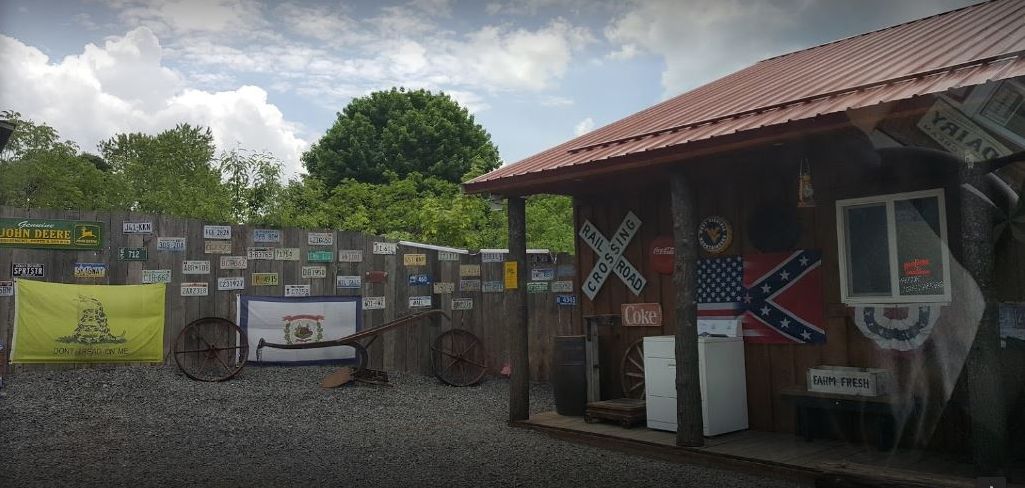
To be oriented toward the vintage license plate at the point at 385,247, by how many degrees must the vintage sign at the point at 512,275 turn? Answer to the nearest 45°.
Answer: approximately 135° to its right

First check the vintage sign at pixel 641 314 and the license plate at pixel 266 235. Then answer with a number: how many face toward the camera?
2

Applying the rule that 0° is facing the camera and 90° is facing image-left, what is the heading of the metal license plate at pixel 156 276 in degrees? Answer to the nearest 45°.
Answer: approximately 0°

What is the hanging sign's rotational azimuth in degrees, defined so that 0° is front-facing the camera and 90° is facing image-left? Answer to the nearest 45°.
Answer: approximately 45°

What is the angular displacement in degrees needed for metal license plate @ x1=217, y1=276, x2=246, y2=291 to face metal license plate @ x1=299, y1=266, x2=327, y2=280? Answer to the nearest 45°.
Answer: approximately 90° to its left

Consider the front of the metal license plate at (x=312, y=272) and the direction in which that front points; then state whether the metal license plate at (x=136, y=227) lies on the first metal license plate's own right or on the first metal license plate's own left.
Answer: on the first metal license plate's own right

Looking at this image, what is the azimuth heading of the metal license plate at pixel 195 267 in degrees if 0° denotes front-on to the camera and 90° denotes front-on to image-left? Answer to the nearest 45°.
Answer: approximately 0°
